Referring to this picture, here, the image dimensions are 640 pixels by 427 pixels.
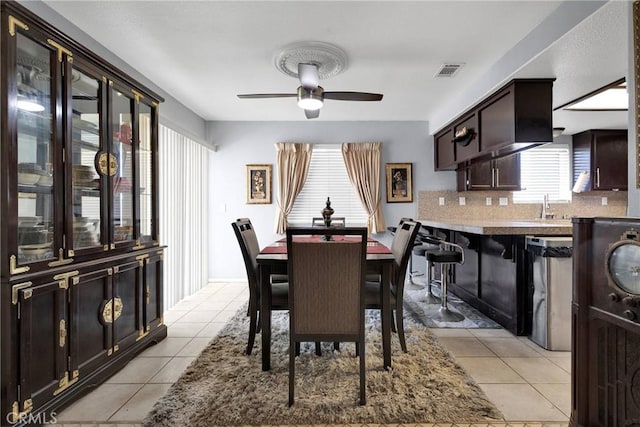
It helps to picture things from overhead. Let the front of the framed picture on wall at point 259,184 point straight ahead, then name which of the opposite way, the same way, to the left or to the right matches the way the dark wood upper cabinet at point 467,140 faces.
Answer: to the right

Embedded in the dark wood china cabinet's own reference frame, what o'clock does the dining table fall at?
The dining table is roughly at 11 o'clock from the dark wood china cabinet.

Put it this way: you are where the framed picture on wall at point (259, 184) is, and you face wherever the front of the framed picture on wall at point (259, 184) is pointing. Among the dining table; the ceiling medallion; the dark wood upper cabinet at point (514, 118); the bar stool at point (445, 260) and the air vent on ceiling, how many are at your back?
0

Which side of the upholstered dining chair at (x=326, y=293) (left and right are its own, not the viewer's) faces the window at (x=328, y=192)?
front

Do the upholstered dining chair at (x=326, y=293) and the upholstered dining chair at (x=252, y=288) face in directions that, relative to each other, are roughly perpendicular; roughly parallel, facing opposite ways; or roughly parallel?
roughly perpendicular

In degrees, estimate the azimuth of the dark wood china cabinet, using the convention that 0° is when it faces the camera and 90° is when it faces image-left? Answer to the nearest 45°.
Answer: approximately 315°

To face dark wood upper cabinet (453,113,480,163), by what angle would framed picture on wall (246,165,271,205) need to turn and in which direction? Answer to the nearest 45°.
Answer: approximately 45° to its left

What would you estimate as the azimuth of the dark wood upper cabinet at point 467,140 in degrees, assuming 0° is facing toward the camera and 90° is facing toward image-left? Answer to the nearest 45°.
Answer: approximately 45°

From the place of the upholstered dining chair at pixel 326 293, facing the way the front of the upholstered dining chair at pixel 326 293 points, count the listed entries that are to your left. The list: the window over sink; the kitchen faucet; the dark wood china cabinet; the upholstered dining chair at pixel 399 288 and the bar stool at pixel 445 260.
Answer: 1

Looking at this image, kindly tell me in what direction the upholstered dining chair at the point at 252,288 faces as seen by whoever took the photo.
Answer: facing to the right of the viewer

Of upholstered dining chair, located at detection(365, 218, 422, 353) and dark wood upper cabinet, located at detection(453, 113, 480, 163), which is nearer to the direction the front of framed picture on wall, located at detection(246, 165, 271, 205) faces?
the upholstered dining chair

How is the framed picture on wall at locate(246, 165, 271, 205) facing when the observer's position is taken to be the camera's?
facing the viewer

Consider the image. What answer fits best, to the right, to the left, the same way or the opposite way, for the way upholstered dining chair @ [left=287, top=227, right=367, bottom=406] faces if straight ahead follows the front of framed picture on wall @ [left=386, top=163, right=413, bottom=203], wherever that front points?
the opposite way

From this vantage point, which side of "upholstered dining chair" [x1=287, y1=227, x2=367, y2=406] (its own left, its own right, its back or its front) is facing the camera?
back

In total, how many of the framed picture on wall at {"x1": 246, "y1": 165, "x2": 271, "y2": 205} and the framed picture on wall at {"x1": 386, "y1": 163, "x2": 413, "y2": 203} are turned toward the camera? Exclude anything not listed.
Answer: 2

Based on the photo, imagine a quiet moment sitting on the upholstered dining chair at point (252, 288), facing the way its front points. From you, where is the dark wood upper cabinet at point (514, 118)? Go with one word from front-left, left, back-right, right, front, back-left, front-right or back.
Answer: front
